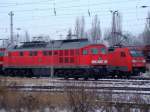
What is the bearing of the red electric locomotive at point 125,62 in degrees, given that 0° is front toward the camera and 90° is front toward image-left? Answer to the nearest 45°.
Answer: approximately 315°

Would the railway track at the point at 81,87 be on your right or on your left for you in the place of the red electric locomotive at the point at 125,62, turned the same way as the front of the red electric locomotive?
on your right
